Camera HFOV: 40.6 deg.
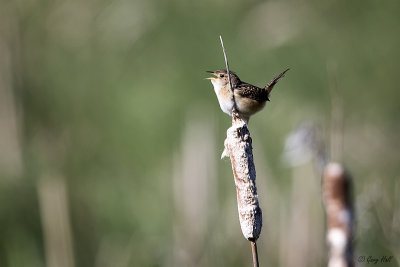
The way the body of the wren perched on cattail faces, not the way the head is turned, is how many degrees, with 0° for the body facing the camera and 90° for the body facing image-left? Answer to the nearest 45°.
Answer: approximately 90°
